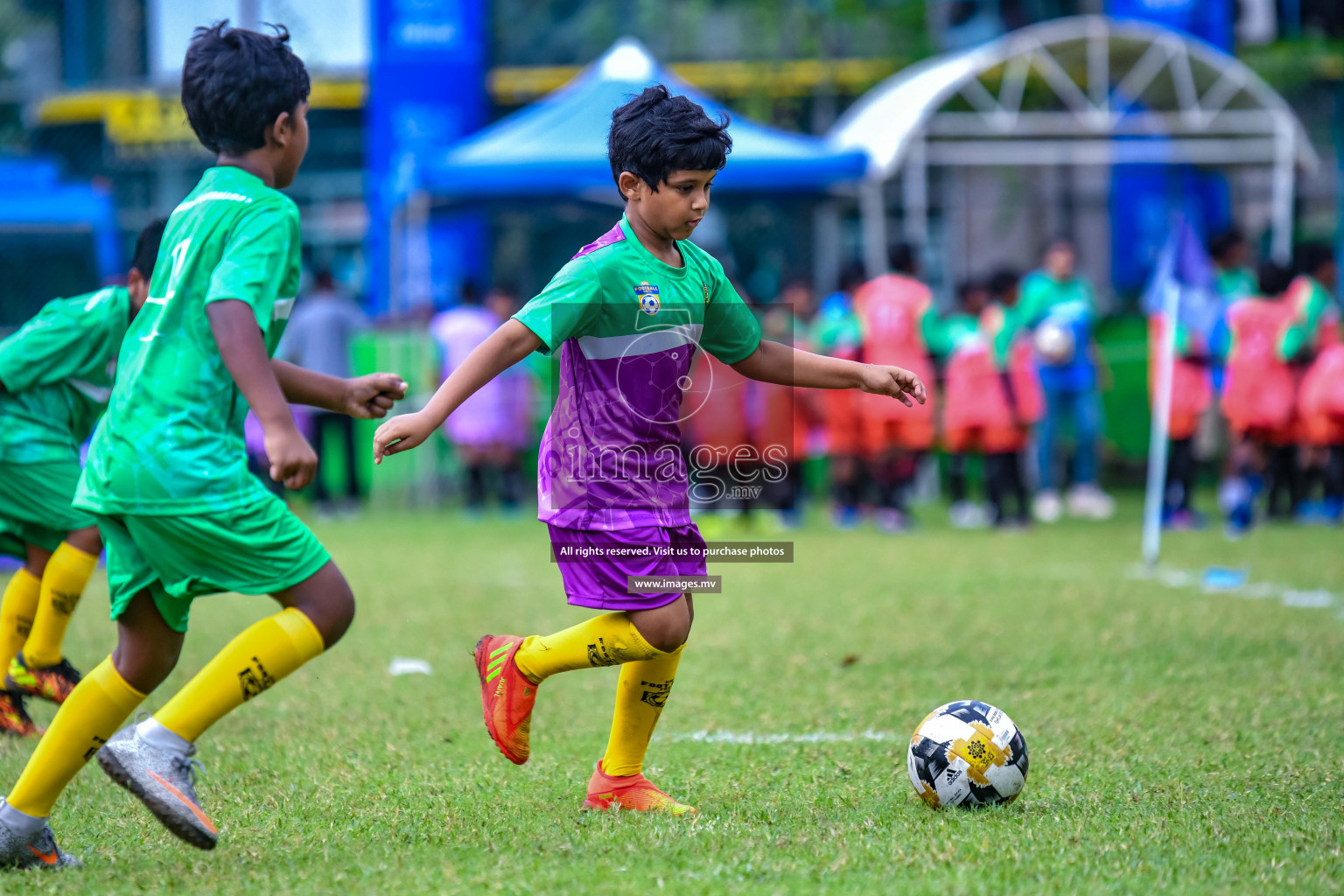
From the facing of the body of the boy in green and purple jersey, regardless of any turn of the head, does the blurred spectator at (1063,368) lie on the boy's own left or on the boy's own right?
on the boy's own left

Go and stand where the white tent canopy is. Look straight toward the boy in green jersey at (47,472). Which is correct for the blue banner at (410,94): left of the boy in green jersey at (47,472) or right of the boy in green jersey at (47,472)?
right

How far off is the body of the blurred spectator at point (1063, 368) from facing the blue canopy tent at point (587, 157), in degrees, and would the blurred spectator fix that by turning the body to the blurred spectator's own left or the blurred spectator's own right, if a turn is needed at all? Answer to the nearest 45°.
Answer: approximately 90° to the blurred spectator's own right

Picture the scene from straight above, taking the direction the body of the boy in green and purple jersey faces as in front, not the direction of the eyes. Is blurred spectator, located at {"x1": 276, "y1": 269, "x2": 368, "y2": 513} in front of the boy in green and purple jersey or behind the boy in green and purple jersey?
behind

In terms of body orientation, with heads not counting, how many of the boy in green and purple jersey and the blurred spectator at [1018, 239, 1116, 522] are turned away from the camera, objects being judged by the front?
0

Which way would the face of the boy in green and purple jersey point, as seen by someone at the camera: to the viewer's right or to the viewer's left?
to the viewer's right

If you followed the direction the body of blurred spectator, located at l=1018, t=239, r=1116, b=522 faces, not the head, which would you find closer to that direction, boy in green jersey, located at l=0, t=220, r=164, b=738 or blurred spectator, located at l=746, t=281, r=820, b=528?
the boy in green jersey

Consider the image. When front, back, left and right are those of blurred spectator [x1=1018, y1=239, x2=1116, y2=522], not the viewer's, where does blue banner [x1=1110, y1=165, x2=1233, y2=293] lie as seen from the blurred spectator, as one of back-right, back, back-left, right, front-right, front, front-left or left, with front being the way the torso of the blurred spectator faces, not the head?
back

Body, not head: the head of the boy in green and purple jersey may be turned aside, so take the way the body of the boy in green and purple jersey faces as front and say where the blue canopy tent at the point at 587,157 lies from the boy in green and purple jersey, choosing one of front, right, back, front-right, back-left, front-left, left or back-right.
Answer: back-left

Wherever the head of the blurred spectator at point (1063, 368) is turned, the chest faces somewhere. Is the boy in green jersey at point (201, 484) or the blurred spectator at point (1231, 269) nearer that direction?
the boy in green jersey
